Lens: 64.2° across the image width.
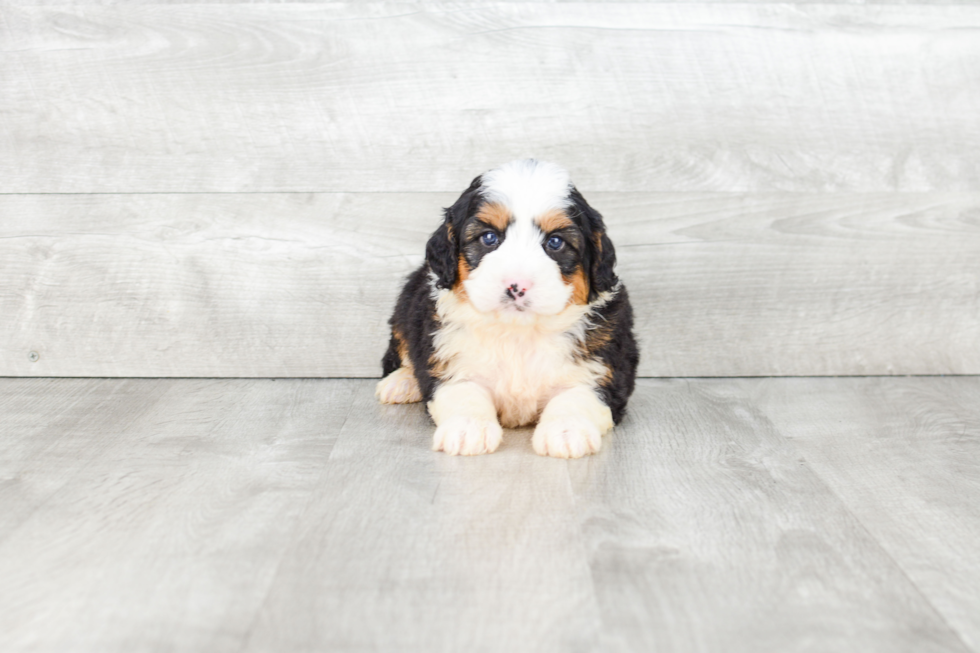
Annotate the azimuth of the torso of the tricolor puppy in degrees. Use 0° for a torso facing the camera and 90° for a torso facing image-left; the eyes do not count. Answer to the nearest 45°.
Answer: approximately 0°
